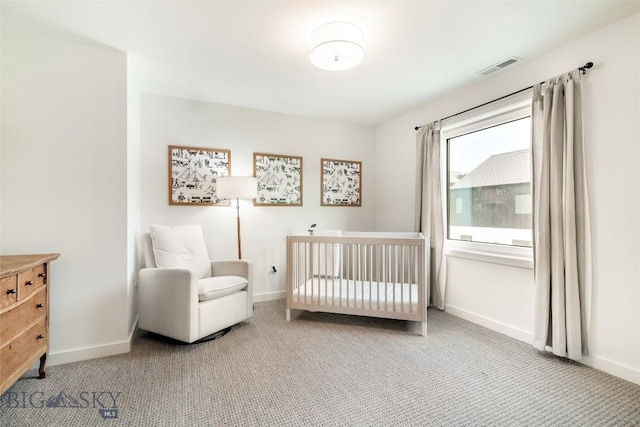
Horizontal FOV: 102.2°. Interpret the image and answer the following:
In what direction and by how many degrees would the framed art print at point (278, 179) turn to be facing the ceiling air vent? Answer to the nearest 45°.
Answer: approximately 45° to its left

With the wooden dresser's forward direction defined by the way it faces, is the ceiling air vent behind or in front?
in front

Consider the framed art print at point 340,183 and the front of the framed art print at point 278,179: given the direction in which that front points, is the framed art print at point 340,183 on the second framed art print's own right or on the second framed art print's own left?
on the second framed art print's own left

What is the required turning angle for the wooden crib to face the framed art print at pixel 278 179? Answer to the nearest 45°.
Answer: approximately 90° to its right

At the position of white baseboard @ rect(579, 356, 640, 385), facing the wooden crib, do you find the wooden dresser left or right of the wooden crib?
left

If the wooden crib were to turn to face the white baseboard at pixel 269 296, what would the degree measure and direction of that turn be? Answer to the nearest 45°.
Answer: approximately 90° to its right

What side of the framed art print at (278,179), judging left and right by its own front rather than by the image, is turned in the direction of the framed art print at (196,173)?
right

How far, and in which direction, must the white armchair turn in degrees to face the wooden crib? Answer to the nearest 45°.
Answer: approximately 45° to its left

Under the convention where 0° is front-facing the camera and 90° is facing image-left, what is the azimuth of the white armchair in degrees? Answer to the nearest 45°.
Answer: approximately 315°

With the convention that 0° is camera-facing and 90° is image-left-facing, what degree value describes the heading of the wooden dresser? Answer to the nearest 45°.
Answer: approximately 315°

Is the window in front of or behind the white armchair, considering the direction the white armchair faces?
in front

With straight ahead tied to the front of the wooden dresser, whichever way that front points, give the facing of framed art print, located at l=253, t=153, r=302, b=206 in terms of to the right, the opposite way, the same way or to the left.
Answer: to the right

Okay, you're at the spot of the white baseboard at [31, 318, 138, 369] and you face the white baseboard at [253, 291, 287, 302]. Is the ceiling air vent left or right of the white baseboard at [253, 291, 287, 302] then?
right
